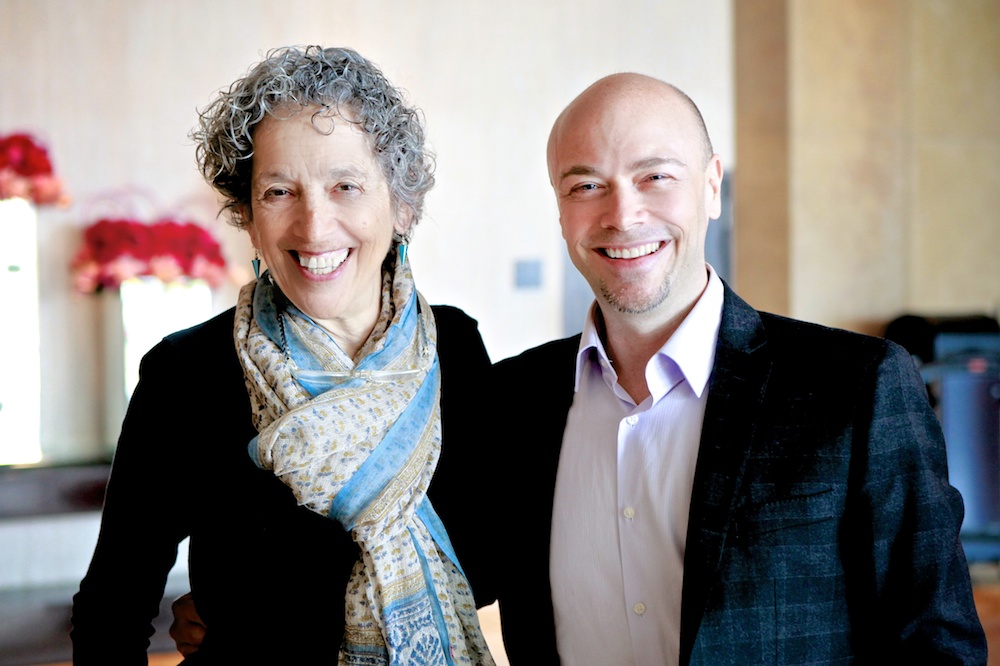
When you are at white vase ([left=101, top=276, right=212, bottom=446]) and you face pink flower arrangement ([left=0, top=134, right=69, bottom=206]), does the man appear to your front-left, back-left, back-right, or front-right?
back-left

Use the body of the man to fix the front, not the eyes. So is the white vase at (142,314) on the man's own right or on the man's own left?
on the man's own right

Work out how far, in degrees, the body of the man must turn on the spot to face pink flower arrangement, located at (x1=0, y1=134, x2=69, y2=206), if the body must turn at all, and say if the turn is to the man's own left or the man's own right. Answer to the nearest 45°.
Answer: approximately 90° to the man's own right

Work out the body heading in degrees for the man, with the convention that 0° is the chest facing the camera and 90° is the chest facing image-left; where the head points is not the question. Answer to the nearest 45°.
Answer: approximately 45°

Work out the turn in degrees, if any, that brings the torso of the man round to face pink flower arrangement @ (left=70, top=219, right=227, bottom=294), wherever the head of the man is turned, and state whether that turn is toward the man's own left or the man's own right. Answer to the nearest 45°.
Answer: approximately 90° to the man's own right
